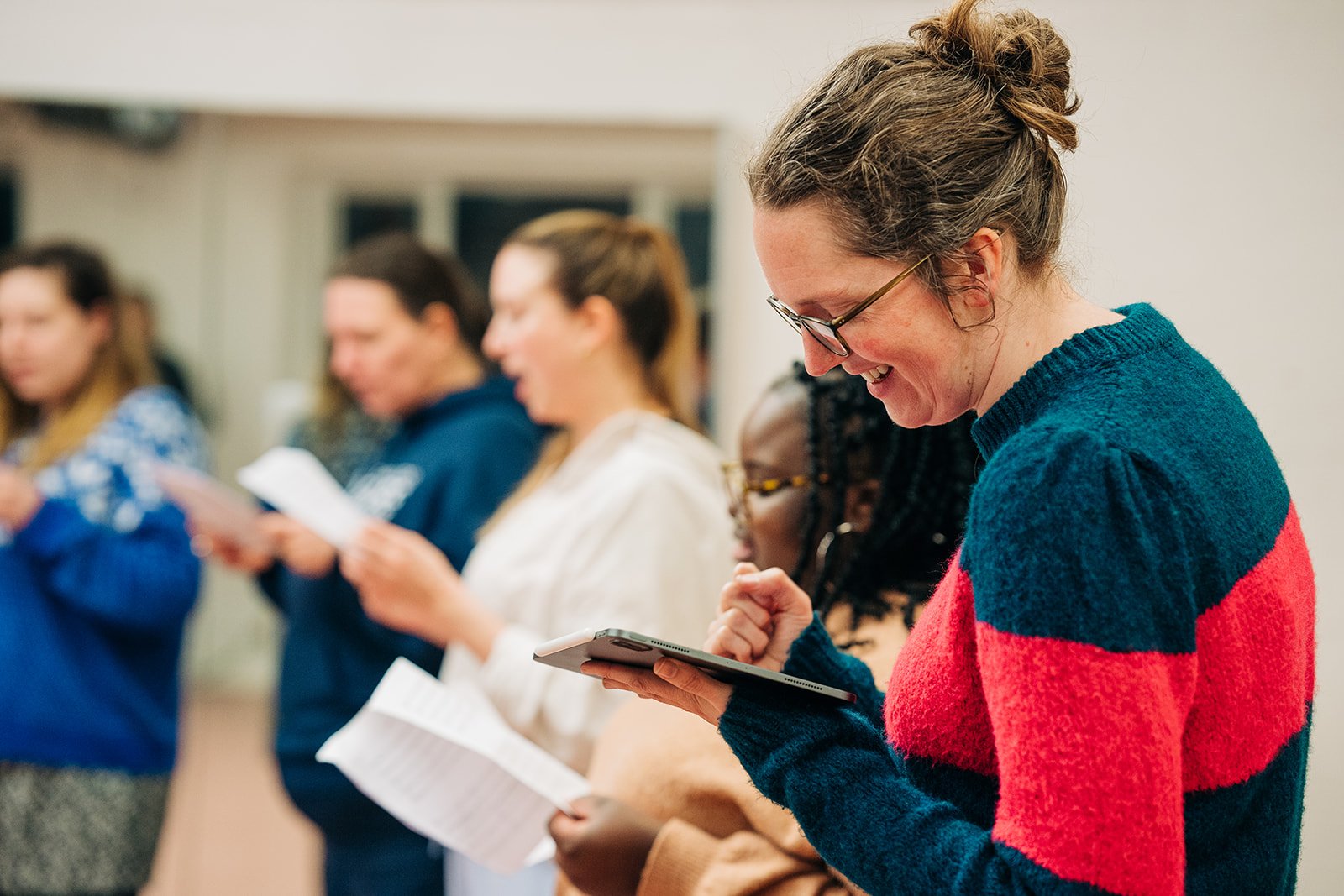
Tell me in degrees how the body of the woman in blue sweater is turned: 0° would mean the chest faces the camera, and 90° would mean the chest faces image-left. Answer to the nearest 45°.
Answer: approximately 45°

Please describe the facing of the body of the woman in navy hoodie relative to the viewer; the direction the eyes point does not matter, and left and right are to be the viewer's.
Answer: facing the viewer and to the left of the viewer

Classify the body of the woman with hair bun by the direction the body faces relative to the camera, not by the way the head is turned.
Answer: to the viewer's left

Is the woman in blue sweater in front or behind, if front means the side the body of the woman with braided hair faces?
in front

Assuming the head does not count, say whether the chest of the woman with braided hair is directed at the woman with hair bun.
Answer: no

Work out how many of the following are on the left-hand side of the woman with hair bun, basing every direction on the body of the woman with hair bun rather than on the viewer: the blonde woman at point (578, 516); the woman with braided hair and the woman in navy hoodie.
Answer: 0

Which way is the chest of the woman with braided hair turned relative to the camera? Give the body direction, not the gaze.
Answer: to the viewer's left

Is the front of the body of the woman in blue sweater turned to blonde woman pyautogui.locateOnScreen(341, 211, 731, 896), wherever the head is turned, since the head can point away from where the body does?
no

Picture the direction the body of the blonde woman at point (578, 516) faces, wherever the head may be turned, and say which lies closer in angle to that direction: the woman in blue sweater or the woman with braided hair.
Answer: the woman in blue sweater

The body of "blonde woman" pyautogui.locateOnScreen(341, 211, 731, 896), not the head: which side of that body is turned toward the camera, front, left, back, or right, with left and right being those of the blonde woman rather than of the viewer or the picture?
left

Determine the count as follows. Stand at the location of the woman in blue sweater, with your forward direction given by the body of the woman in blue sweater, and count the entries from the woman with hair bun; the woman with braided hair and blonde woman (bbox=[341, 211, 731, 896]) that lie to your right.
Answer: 0

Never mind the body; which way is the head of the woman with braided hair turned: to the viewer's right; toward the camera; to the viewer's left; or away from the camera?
to the viewer's left

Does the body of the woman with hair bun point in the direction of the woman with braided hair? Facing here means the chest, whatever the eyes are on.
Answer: no

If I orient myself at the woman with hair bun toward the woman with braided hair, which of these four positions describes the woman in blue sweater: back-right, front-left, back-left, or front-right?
front-left

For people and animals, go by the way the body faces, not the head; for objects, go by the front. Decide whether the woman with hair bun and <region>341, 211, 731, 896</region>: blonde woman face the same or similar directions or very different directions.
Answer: same or similar directions
